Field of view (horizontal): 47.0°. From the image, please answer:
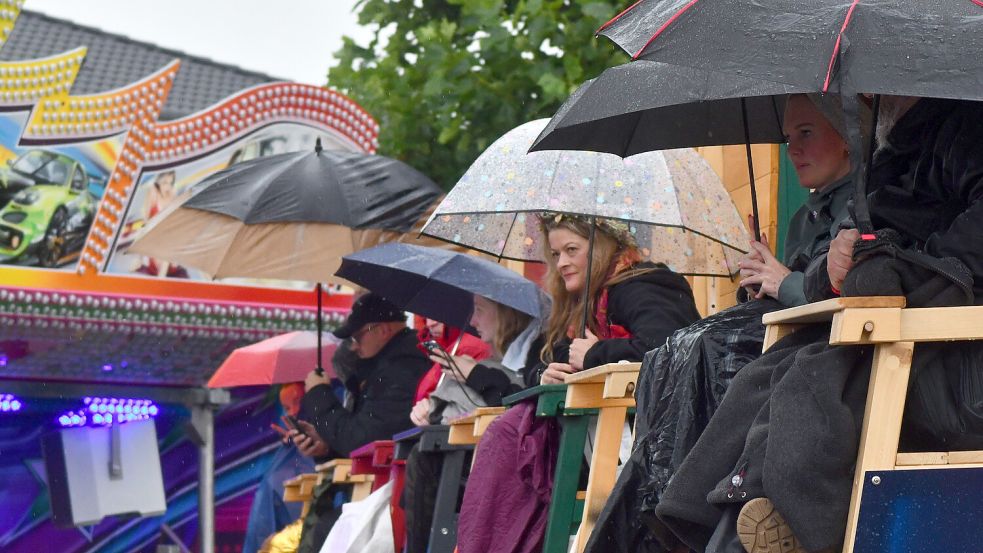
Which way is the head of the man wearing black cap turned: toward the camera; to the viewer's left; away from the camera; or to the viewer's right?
to the viewer's left

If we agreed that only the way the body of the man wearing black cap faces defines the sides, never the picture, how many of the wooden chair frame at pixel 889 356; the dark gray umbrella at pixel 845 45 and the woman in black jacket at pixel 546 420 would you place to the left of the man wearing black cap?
3

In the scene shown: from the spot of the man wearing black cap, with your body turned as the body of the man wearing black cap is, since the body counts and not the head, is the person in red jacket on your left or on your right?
on your left

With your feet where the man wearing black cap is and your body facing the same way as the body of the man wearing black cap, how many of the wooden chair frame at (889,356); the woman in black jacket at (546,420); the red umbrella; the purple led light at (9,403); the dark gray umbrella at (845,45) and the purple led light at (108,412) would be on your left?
3

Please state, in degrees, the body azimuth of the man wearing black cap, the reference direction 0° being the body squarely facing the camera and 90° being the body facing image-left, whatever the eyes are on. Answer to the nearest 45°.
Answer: approximately 90°

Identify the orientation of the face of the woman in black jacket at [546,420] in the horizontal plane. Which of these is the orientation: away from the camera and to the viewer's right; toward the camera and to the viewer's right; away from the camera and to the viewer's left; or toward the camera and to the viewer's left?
toward the camera and to the viewer's left

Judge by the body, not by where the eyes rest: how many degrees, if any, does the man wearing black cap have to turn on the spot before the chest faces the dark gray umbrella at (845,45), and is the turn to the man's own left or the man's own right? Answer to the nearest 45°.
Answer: approximately 90° to the man's own left

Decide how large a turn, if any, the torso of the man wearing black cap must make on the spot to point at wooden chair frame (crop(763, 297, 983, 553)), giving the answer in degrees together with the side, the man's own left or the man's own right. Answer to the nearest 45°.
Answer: approximately 90° to the man's own left

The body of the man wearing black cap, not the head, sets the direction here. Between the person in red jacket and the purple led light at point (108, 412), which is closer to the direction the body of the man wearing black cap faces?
the purple led light
